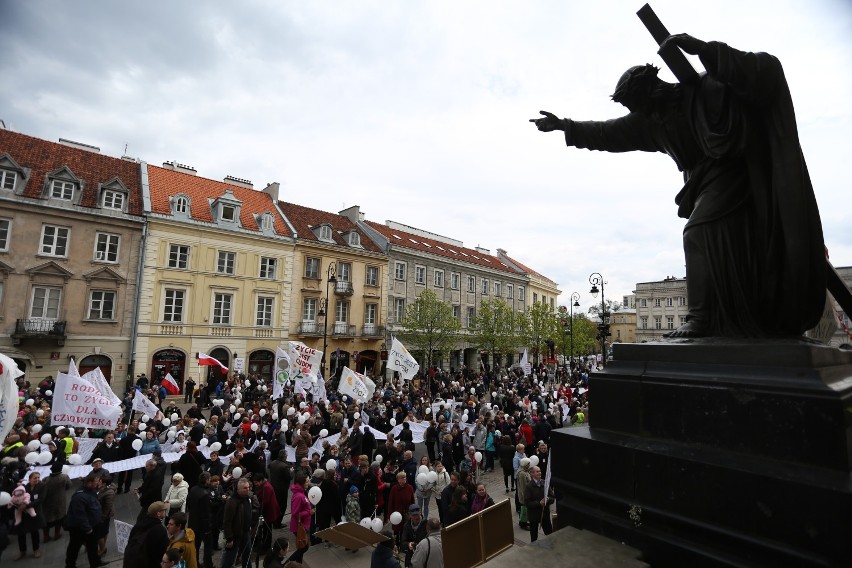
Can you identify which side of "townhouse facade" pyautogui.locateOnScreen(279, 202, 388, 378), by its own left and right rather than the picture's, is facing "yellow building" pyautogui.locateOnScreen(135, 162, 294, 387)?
right

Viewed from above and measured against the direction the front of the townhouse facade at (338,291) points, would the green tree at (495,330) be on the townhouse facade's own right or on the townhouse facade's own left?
on the townhouse facade's own left

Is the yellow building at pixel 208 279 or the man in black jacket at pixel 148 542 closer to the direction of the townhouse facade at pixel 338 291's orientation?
the man in black jacket

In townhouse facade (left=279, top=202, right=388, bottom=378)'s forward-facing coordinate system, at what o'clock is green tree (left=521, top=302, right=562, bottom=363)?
The green tree is roughly at 10 o'clock from the townhouse facade.

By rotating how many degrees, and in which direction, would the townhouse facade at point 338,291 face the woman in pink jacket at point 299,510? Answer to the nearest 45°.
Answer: approximately 45° to its right

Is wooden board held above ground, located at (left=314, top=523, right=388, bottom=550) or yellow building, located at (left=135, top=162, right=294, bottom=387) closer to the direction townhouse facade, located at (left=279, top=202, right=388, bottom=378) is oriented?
the wooden board held above ground

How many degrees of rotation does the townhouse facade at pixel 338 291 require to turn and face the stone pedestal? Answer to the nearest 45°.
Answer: approximately 45° to its right

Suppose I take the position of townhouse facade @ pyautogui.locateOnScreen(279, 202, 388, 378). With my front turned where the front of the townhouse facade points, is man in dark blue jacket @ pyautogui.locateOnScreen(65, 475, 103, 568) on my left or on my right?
on my right

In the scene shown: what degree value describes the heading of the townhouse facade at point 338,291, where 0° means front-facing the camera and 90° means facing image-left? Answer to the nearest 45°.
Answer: approximately 315°
